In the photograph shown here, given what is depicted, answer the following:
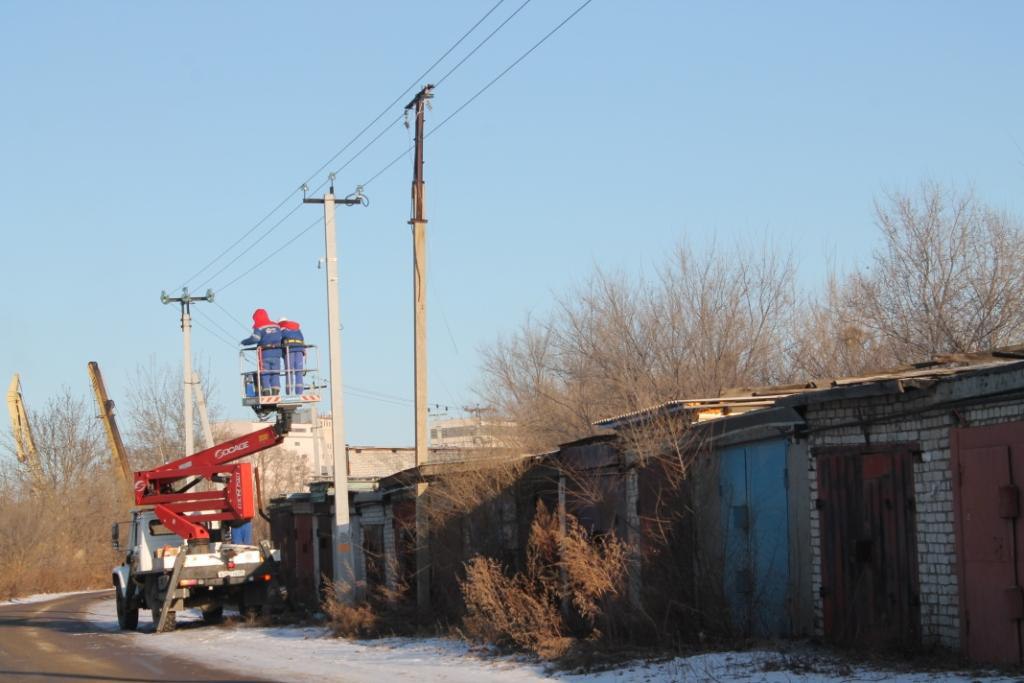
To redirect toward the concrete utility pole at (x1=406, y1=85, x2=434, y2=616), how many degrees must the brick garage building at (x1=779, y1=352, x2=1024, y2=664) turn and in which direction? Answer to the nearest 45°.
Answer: approximately 90° to its right

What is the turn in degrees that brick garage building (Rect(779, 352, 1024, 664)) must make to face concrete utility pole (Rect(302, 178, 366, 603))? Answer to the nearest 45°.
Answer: approximately 90° to its right

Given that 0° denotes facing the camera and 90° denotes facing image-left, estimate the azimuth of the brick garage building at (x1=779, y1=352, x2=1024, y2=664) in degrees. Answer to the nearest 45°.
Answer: approximately 45°

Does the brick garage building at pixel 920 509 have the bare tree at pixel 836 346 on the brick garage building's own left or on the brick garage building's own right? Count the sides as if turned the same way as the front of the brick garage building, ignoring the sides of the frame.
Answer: on the brick garage building's own right

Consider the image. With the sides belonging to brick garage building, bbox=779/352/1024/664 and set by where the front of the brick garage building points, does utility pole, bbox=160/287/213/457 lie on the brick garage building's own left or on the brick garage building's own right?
on the brick garage building's own right
